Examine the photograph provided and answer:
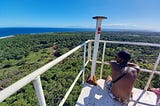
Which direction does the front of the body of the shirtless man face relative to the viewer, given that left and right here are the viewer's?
facing away from the viewer and to the left of the viewer
